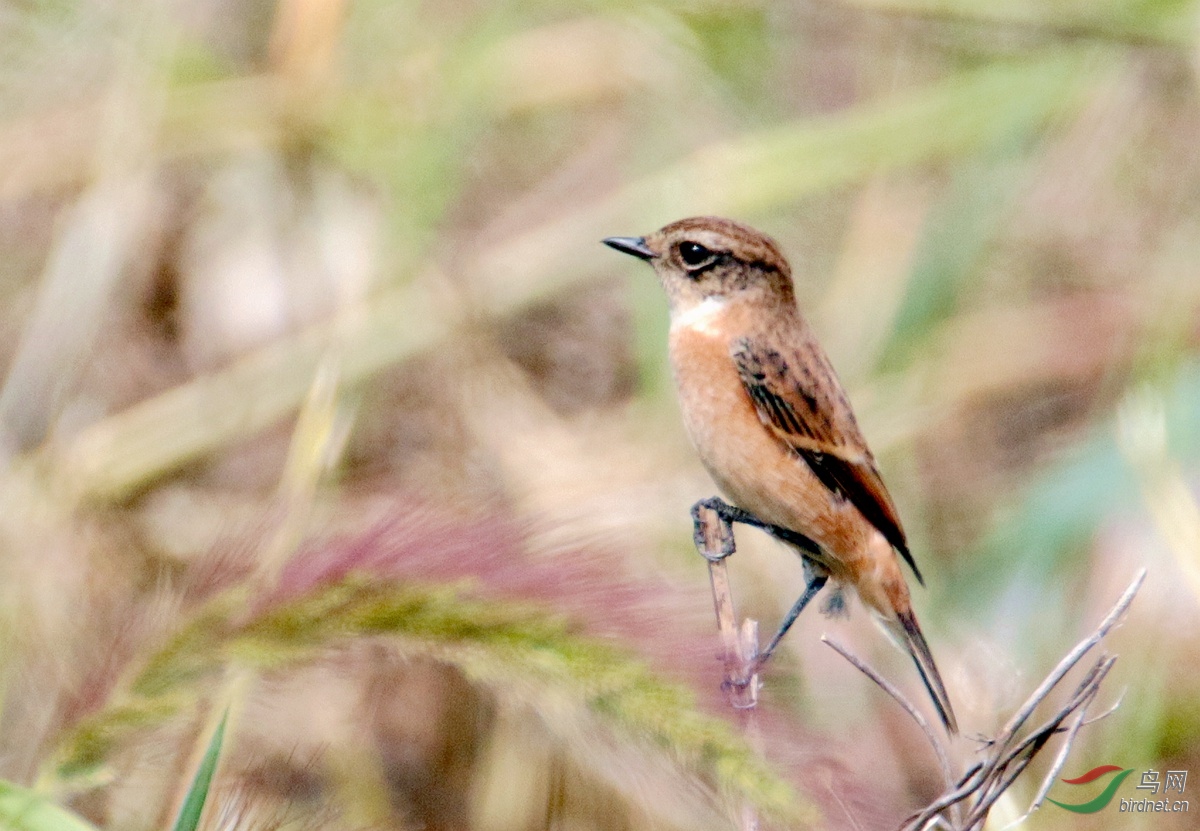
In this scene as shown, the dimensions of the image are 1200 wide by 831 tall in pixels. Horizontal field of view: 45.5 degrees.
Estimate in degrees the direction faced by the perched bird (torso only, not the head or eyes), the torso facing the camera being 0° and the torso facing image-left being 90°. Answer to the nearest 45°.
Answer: approximately 90°
